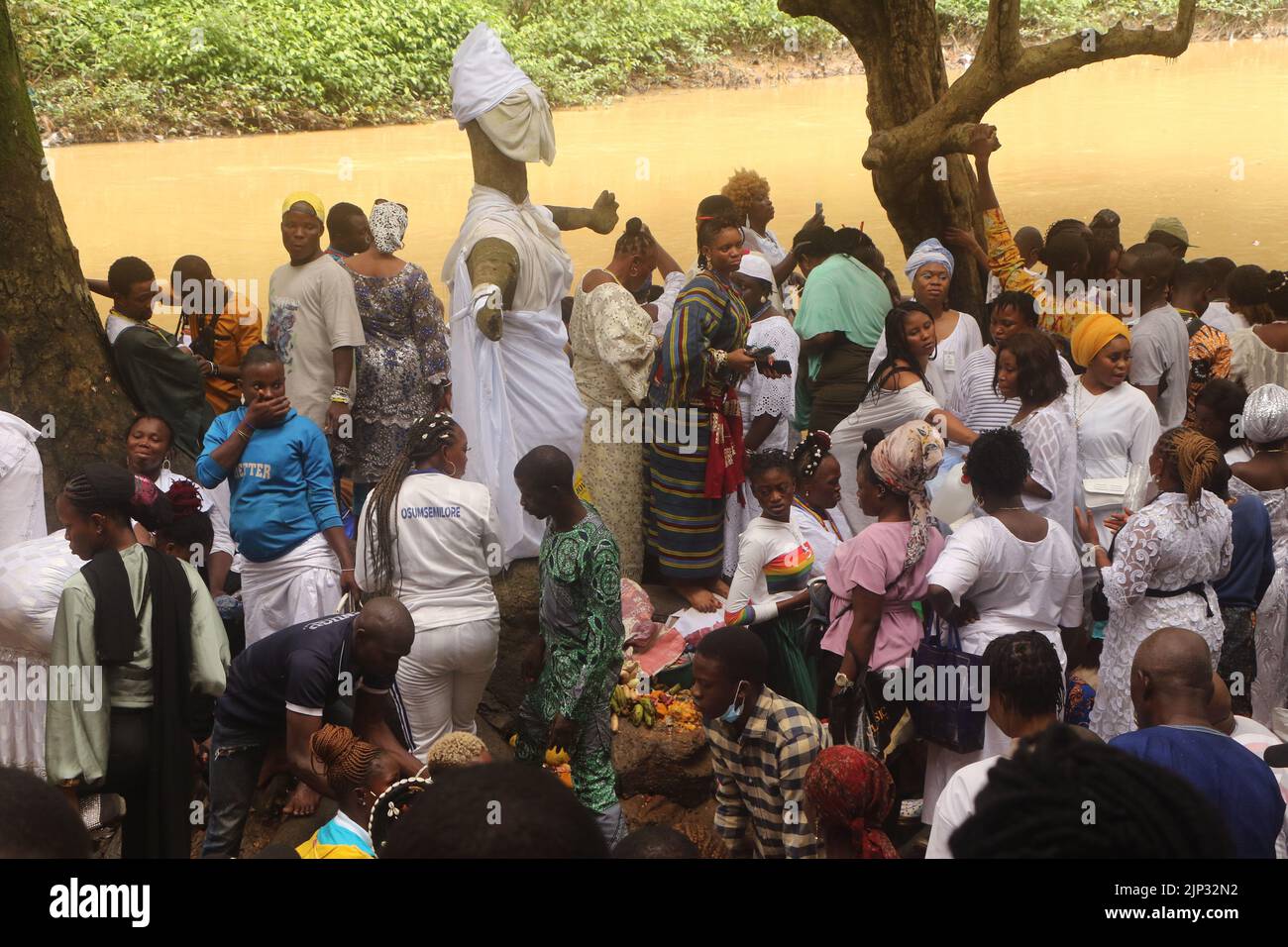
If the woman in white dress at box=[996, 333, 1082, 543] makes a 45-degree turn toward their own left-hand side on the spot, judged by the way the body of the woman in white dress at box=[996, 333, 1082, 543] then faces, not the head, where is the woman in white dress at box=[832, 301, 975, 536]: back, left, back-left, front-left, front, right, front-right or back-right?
right

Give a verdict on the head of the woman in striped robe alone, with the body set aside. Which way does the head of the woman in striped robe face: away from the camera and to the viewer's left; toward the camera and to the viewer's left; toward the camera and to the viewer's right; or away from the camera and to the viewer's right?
toward the camera and to the viewer's right

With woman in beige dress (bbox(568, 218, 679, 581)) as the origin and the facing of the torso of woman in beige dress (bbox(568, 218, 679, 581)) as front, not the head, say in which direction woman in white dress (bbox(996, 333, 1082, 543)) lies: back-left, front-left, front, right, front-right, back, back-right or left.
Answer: right

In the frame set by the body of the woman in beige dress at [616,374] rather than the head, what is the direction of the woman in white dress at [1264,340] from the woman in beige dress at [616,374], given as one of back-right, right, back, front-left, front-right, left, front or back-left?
front-right

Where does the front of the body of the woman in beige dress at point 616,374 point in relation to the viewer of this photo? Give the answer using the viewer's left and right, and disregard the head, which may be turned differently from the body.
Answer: facing away from the viewer and to the right of the viewer

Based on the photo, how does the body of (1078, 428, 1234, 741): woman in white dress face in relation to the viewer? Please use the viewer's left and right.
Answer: facing away from the viewer and to the left of the viewer

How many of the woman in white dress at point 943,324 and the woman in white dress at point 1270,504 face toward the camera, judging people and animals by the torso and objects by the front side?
1
